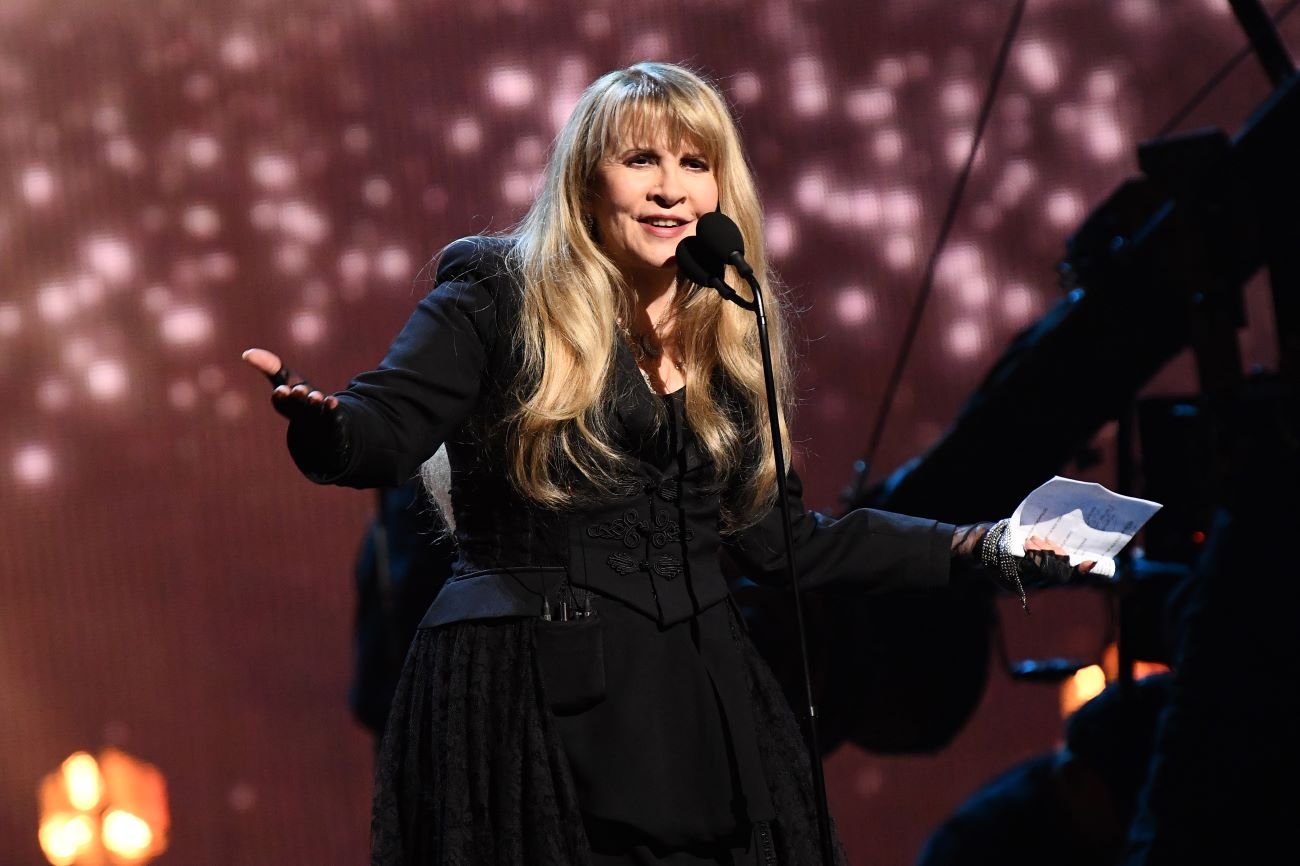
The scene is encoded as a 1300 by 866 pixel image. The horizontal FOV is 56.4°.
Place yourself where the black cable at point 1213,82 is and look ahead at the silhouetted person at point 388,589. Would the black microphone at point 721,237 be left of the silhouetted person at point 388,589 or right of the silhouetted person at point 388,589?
left

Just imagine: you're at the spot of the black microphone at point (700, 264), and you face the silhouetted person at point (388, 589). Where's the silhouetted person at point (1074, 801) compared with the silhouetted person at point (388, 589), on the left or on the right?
right

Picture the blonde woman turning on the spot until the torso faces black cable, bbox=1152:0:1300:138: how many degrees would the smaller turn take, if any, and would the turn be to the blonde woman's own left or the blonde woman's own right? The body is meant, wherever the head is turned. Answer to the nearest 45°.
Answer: approximately 90° to the blonde woman's own left

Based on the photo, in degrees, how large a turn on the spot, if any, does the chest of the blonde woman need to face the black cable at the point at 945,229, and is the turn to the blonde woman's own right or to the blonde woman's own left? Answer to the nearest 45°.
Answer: approximately 90° to the blonde woman's own left

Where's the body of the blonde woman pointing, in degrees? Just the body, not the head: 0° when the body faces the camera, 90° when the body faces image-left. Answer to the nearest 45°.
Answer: approximately 315°
